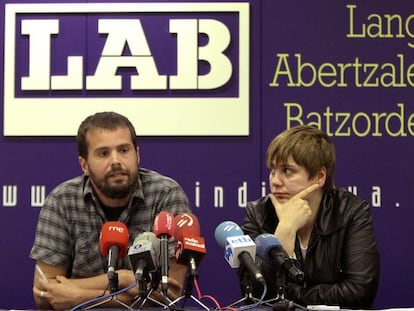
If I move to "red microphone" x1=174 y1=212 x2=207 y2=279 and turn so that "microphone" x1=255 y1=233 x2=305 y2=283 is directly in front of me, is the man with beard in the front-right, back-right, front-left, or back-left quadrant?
back-left

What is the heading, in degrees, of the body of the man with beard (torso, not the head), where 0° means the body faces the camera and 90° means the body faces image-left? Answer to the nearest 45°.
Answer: approximately 0°
